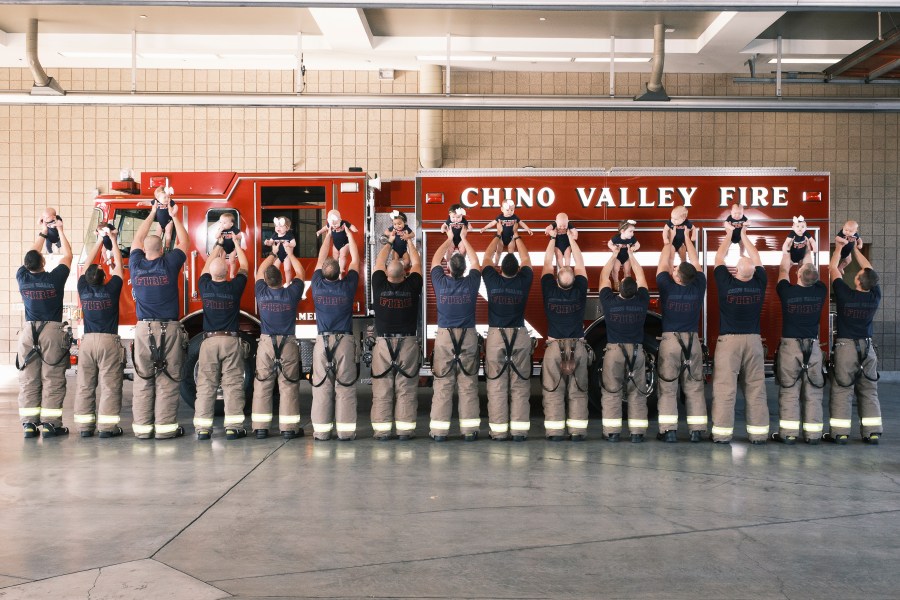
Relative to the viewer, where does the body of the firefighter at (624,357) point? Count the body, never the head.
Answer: away from the camera

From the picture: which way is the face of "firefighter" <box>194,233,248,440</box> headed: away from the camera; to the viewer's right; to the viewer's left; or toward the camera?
away from the camera

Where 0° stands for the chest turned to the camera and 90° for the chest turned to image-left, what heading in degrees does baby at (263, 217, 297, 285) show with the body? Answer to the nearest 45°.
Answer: approximately 0°

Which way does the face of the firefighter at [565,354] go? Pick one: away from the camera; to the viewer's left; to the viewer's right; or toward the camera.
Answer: away from the camera

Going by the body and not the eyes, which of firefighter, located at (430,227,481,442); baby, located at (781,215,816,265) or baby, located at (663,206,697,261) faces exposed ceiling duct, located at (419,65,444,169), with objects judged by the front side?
the firefighter

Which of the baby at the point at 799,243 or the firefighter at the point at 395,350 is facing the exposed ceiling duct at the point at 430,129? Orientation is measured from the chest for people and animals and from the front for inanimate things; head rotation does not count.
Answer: the firefighter

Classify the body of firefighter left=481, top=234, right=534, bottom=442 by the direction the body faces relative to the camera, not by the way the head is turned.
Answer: away from the camera

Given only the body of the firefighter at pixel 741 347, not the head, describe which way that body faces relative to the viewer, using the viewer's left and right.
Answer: facing away from the viewer

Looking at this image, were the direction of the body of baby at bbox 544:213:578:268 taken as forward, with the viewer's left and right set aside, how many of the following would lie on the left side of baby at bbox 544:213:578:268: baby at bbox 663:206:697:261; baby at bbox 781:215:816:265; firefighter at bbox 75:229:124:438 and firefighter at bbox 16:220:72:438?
2

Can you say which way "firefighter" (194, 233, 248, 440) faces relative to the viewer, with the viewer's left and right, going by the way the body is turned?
facing away from the viewer

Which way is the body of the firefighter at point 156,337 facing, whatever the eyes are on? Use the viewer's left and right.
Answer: facing away from the viewer

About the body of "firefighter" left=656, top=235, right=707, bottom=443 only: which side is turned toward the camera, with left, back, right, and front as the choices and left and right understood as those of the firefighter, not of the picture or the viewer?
back

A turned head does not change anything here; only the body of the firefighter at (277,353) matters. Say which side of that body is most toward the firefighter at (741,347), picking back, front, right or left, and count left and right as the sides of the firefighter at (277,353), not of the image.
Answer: right

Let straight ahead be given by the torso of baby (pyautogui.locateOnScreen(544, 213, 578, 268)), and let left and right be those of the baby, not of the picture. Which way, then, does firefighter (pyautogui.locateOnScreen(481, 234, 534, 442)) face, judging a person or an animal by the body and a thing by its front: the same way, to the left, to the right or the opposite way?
the opposite way

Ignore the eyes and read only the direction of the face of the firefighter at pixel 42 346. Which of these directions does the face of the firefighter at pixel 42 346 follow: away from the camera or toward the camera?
away from the camera

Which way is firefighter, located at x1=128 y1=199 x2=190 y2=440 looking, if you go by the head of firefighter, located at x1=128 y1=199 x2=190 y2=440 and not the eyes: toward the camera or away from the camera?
away from the camera

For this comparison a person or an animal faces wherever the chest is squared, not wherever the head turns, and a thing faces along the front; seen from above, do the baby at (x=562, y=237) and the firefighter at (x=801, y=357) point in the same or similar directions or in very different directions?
very different directions

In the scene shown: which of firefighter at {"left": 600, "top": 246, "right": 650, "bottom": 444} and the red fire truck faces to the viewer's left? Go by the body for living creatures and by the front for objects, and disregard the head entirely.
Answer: the red fire truck
